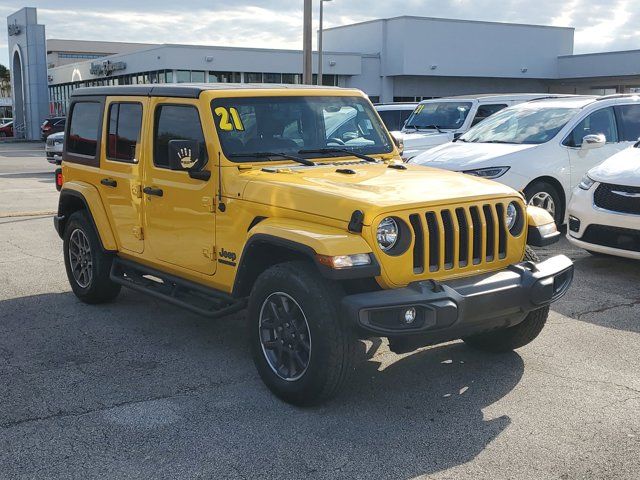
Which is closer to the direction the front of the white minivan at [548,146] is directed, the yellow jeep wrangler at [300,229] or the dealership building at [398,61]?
the yellow jeep wrangler

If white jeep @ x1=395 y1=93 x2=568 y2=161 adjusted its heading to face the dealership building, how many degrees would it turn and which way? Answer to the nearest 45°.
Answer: approximately 135° to its right

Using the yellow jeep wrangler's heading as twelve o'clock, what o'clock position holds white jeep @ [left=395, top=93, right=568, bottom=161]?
The white jeep is roughly at 8 o'clock from the yellow jeep wrangler.

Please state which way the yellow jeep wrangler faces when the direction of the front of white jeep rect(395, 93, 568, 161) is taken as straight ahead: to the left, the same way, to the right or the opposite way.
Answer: to the left

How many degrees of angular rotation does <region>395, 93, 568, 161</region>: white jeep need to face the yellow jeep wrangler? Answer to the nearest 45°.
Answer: approximately 45° to its left

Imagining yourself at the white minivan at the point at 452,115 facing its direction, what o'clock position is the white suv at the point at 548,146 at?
The white suv is roughly at 10 o'clock from the white minivan.

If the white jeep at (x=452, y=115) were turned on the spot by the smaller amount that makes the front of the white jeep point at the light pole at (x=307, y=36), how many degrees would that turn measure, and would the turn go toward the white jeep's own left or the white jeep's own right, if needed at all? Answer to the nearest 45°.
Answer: approximately 90° to the white jeep's own right

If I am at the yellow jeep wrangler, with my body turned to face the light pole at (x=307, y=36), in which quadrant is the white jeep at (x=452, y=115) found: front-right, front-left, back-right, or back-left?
front-right

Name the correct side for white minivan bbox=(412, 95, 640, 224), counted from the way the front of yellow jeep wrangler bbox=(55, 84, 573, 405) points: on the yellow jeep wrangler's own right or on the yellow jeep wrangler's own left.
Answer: on the yellow jeep wrangler's own left

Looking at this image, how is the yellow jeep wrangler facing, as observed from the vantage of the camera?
facing the viewer and to the right of the viewer

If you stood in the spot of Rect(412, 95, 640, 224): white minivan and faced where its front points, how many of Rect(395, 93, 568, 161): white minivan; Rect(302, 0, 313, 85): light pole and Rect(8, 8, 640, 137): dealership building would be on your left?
0

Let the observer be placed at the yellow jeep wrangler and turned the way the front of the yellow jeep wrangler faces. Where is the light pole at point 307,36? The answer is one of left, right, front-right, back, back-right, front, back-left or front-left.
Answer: back-left

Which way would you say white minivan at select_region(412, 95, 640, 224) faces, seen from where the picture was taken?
facing the viewer and to the left of the viewer

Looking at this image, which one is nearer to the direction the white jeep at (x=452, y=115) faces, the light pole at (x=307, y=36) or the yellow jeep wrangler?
the yellow jeep wrangler

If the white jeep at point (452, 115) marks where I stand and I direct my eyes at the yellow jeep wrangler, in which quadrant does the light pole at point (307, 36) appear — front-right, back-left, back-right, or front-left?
back-right
